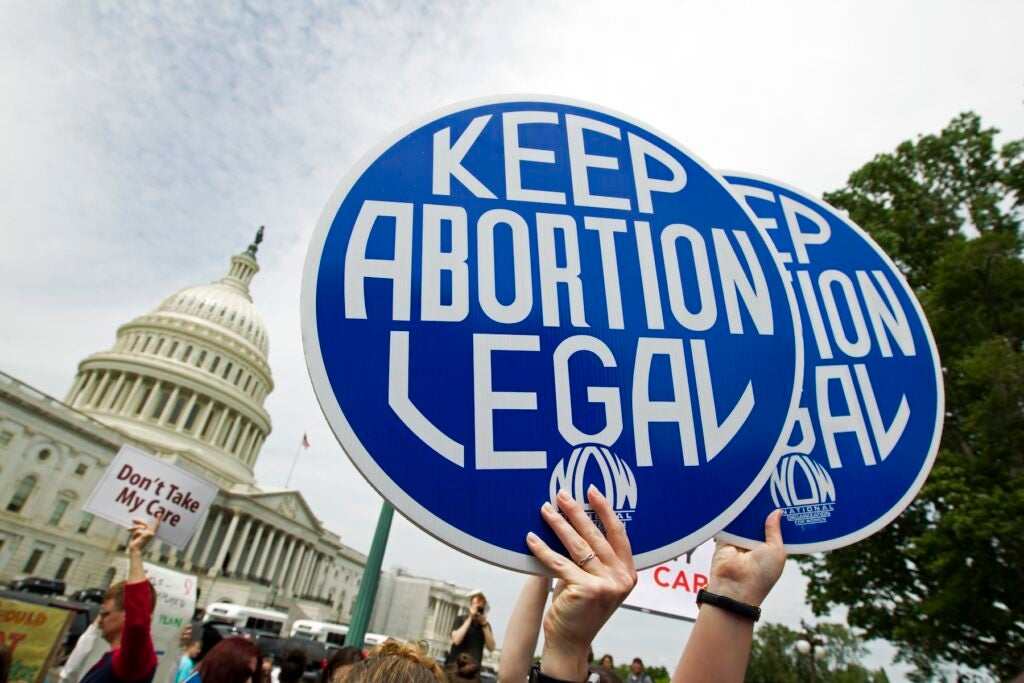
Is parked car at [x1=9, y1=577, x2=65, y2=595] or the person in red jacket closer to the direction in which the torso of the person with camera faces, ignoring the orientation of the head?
the person in red jacket

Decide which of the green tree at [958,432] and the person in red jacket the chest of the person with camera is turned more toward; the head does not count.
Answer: the person in red jacket

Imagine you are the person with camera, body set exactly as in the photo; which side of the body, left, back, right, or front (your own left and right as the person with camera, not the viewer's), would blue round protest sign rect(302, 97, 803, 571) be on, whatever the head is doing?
front

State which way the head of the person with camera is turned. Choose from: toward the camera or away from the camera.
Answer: toward the camera

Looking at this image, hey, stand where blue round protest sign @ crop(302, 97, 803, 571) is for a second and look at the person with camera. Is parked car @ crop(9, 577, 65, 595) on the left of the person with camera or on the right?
left

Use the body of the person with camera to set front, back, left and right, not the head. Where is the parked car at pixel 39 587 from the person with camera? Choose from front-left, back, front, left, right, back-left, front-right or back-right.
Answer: back-right

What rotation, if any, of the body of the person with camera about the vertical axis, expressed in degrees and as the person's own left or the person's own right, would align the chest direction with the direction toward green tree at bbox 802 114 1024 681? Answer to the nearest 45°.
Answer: approximately 135° to the person's own left

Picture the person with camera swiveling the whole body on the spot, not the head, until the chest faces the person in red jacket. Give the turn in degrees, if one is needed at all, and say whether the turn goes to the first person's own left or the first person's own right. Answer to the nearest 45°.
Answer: approximately 45° to the first person's own right

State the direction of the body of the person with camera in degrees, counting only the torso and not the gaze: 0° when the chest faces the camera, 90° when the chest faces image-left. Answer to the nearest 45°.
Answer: approximately 0°

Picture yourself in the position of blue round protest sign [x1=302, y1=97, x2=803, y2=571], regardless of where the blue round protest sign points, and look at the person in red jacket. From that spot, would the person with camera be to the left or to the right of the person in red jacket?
right
